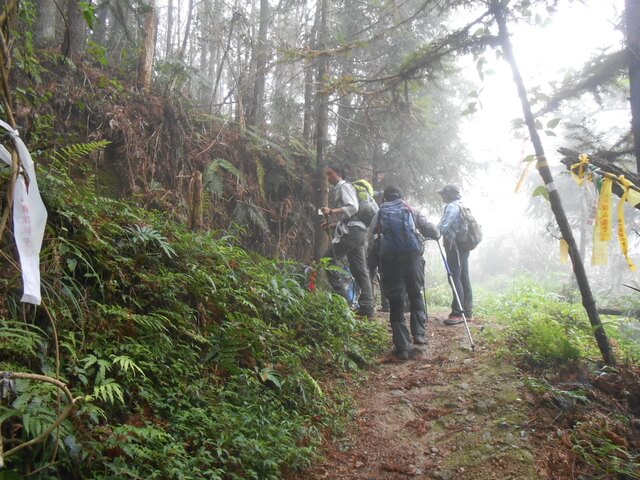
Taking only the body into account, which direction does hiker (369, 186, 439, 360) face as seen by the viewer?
away from the camera

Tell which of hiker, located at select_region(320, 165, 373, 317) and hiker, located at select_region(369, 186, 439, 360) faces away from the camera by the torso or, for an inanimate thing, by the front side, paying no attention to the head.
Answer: hiker, located at select_region(369, 186, 439, 360)

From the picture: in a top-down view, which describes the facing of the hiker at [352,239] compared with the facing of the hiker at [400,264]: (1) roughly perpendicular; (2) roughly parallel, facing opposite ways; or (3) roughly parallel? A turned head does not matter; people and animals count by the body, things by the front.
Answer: roughly perpendicular

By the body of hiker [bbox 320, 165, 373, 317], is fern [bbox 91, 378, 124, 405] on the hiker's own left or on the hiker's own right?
on the hiker's own left

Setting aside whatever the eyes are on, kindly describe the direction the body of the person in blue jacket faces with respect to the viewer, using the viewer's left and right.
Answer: facing to the left of the viewer

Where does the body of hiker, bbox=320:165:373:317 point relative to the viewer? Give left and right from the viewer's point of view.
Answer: facing to the left of the viewer

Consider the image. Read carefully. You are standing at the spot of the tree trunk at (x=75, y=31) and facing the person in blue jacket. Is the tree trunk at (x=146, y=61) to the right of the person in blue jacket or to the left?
left

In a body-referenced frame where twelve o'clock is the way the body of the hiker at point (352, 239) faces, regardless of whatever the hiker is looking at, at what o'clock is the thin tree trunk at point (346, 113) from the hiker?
The thin tree trunk is roughly at 3 o'clock from the hiker.
